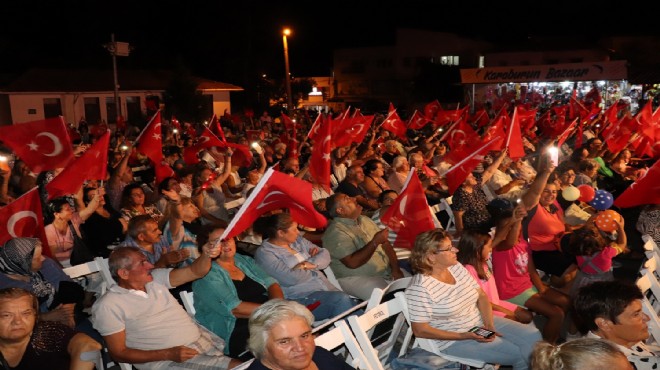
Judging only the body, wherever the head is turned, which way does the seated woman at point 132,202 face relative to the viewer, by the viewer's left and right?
facing the viewer and to the right of the viewer

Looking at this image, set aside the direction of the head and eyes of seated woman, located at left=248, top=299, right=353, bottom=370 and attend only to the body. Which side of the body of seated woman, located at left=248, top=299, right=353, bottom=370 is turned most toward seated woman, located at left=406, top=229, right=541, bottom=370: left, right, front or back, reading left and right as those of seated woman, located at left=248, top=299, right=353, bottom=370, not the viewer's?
left

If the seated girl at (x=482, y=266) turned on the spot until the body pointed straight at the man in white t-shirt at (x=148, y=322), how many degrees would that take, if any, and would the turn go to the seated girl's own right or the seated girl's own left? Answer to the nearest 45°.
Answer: approximately 135° to the seated girl's own right

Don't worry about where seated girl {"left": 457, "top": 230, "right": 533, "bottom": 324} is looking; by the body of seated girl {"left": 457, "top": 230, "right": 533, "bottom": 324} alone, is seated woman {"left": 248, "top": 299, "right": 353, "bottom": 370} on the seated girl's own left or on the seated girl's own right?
on the seated girl's own right

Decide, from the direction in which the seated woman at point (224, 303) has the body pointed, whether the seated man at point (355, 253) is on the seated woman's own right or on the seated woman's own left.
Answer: on the seated woman's own left

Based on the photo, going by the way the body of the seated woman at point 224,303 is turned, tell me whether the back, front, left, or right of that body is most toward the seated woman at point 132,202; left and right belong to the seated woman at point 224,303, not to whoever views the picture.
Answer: back

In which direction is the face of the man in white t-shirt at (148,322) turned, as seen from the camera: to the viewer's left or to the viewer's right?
to the viewer's right

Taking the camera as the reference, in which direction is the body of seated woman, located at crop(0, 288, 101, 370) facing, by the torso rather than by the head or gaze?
toward the camera
